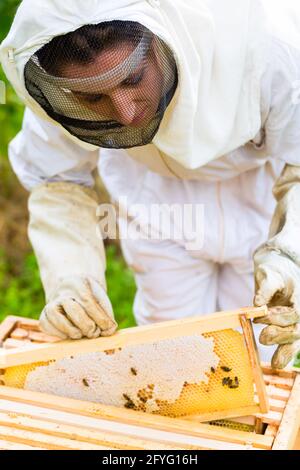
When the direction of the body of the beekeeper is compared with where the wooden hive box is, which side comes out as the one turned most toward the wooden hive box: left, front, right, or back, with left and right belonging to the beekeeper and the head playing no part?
front

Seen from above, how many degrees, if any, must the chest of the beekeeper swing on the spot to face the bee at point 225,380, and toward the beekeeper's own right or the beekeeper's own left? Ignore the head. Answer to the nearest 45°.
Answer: approximately 45° to the beekeeper's own left

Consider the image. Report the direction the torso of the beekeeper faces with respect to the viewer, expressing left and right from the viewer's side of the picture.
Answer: facing the viewer
